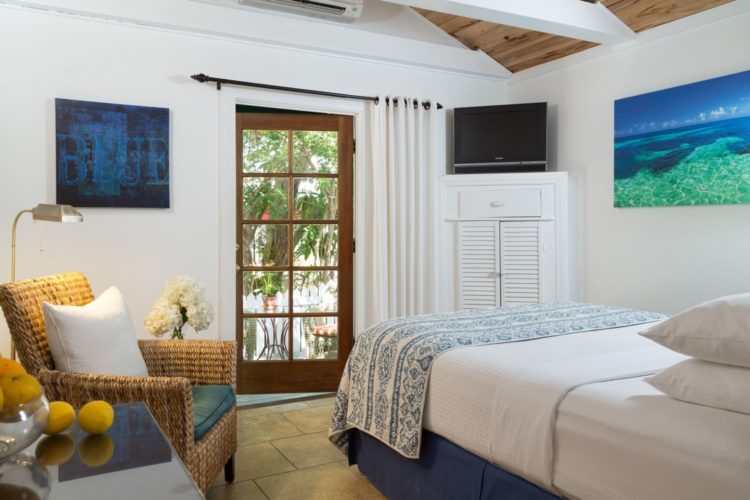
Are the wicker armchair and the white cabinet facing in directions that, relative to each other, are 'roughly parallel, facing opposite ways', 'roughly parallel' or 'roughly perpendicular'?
roughly perpendicular

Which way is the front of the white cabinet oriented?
toward the camera

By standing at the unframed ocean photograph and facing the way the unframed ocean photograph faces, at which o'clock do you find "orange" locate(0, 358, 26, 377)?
The orange is roughly at 11 o'clock from the unframed ocean photograph.

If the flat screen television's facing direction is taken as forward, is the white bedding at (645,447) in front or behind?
in front

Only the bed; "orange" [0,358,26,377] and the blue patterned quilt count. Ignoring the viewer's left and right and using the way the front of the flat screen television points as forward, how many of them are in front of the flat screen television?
3

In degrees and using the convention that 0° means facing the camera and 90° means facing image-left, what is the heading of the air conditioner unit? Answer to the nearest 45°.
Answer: approximately 315°

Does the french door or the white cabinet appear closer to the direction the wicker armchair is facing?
the white cabinet

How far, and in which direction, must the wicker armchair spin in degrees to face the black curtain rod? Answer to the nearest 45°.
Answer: approximately 90° to its left

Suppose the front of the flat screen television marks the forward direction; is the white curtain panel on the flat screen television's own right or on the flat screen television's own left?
on the flat screen television's own right

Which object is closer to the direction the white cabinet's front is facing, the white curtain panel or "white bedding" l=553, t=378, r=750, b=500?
the white bedding

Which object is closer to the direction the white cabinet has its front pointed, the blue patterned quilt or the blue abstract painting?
the blue patterned quilt

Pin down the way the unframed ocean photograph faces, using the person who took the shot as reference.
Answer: facing the viewer and to the left of the viewer

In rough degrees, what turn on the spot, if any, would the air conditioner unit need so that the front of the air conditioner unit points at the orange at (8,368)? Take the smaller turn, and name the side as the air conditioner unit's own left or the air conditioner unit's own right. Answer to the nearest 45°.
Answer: approximately 45° to the air conditioner unit's own right

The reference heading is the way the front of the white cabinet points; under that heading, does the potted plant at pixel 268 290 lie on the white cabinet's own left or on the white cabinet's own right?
on the white cabinet's own right

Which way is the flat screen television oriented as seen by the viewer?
toward the camera

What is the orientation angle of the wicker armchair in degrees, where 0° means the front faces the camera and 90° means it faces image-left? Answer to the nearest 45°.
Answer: approximately 315°
